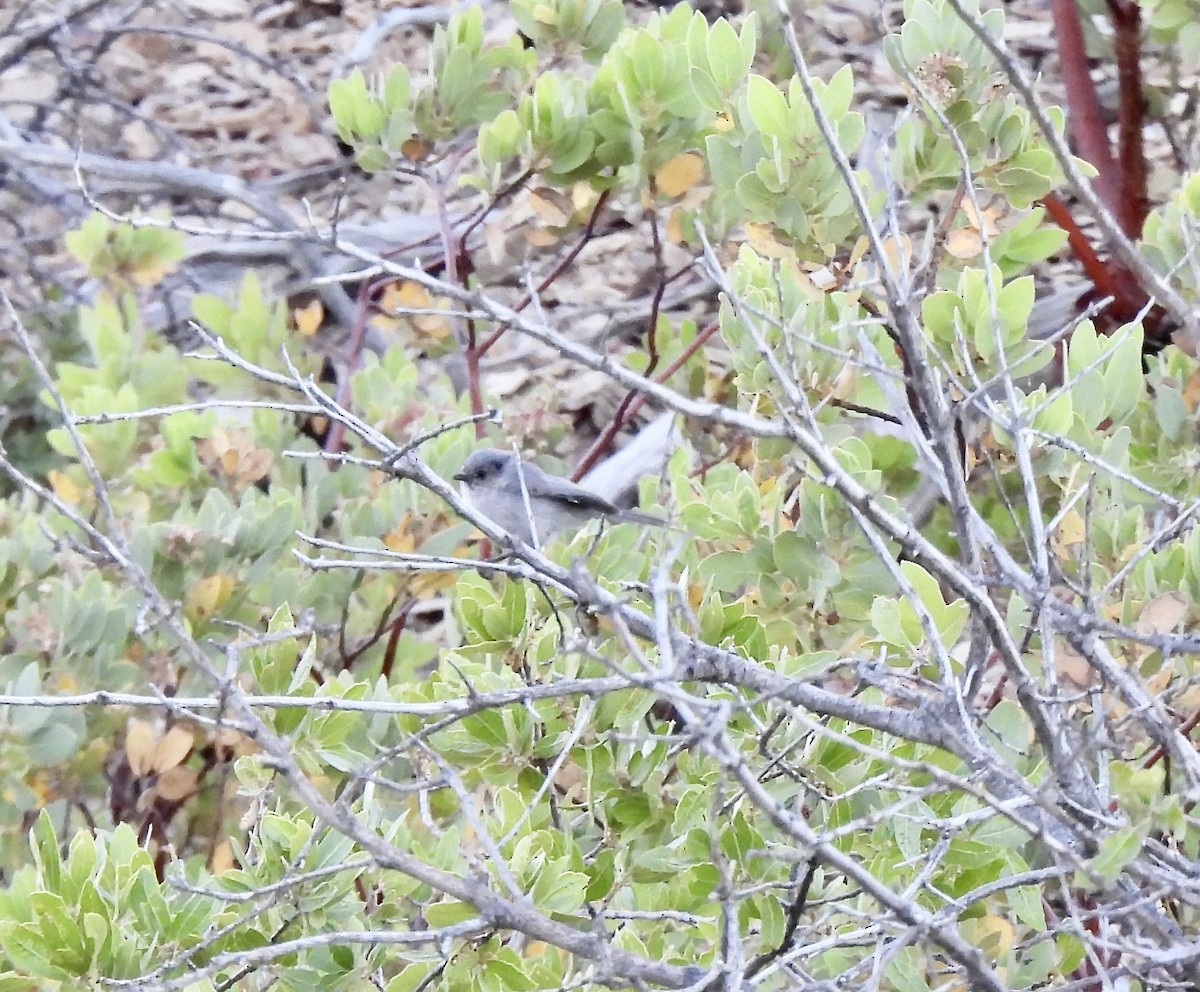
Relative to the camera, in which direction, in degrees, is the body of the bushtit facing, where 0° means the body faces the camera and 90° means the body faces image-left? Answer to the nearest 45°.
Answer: approximately 90°
